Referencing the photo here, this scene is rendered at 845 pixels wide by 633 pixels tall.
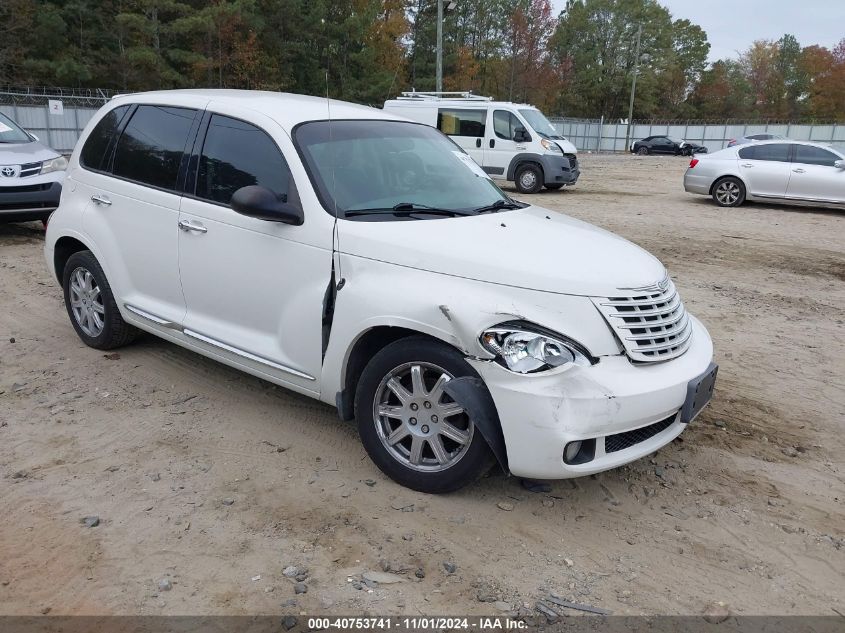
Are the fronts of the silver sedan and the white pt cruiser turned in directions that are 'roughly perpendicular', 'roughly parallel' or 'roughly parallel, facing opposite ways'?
roughly parallel

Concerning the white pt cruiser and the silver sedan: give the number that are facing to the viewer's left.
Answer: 0

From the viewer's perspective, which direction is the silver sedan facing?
to the viewer's right

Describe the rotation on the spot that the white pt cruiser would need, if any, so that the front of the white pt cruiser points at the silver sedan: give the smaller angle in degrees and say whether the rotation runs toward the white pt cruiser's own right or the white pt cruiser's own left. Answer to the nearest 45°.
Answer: approximately 90° to the white pt cruiser's own left

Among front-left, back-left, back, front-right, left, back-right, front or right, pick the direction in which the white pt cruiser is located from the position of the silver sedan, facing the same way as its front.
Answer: right

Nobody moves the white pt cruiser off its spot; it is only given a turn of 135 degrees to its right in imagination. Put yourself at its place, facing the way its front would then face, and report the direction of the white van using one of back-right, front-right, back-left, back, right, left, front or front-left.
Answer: right

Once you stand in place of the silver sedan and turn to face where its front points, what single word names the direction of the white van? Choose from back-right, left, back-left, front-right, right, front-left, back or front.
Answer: back
